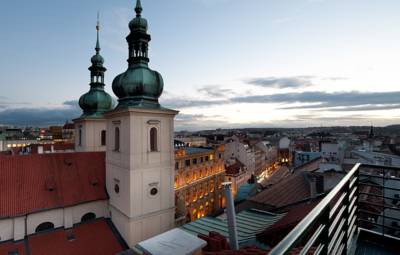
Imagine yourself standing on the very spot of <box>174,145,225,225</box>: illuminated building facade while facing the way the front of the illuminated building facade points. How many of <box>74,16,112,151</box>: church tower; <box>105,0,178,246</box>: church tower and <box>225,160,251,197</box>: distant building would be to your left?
1

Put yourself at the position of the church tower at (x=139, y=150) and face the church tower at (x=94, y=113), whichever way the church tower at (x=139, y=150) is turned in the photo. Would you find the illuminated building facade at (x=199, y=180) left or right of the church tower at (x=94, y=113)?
right

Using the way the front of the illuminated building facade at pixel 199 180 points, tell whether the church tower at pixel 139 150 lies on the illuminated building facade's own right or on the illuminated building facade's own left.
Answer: on the illuminated building facade's own right

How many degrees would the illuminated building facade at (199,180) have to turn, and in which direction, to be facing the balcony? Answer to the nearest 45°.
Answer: approximately 45° to its right

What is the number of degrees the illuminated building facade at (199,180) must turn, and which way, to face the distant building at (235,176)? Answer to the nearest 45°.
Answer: approximately 90° to its left

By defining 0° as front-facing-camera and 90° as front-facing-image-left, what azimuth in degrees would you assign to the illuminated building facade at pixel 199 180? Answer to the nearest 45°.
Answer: approximately 315°

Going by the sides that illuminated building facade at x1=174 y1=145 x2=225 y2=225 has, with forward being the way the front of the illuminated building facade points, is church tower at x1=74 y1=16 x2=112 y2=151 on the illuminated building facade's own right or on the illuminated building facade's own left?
on the illuminated building facade's own right
